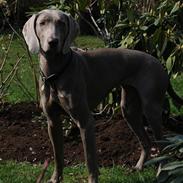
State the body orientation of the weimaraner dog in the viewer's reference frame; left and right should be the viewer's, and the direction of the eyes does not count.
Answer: facing the viewer and to the left of the viewer

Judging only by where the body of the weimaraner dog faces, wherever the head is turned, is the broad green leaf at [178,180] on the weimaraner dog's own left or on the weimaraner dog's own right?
on the weimaraner dog's own left

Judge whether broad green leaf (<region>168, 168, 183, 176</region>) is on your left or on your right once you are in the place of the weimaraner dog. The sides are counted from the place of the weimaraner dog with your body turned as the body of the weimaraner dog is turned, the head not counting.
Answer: on your left
